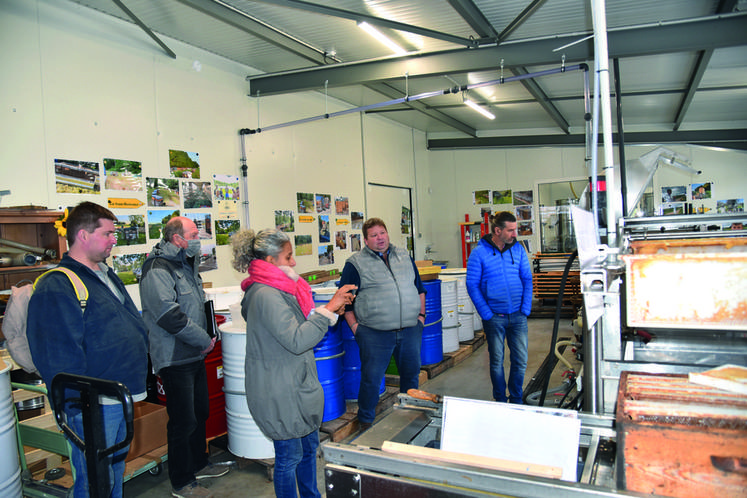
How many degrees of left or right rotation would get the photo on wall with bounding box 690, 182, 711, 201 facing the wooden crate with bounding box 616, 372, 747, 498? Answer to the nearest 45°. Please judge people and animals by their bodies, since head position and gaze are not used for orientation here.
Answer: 0° — it already faces it

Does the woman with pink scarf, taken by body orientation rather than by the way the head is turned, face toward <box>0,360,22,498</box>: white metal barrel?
no

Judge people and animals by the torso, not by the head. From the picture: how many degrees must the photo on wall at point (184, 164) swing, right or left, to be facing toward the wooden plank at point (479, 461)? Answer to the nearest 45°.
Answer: approximately 45° to its right

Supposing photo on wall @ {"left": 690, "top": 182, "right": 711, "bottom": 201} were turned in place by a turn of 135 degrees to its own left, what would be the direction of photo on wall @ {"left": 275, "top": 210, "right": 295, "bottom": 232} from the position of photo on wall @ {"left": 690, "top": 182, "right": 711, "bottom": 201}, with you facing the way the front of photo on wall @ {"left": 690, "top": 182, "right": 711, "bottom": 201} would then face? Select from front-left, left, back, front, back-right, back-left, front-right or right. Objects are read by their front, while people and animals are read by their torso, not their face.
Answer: back

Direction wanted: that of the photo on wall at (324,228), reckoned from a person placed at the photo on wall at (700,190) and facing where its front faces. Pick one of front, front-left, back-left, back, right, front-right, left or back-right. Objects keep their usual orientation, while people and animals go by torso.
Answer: front-right

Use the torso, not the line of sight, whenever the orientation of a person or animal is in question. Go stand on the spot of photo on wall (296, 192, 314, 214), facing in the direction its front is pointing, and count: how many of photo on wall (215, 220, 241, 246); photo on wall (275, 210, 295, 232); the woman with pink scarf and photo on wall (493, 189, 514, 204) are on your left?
1

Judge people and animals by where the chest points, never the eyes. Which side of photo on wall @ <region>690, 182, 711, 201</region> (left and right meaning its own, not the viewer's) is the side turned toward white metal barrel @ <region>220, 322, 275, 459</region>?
front

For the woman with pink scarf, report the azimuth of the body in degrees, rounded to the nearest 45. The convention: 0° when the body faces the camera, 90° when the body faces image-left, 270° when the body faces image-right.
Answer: approximately 270°

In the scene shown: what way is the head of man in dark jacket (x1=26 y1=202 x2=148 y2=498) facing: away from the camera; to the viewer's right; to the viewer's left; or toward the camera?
to the viewer's right

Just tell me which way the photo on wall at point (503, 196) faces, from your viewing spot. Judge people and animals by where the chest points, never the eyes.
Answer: facing the viewer

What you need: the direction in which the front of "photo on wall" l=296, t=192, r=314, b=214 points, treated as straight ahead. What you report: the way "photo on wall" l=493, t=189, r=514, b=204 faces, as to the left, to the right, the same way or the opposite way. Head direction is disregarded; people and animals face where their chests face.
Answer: to the right

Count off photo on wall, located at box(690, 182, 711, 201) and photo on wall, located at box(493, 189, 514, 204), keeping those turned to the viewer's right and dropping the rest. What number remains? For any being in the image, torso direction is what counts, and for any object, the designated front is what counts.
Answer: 0

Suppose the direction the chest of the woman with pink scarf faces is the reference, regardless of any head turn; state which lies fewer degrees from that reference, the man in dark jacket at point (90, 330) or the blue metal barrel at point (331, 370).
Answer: the blue metal barrel

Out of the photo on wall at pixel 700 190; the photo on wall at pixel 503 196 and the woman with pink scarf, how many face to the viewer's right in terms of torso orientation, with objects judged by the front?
1

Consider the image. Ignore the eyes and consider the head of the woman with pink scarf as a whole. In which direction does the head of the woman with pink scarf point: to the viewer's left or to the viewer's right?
to the viewer's right

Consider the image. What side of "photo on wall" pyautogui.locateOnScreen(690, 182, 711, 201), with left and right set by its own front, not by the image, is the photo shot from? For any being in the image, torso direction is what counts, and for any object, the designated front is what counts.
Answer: front

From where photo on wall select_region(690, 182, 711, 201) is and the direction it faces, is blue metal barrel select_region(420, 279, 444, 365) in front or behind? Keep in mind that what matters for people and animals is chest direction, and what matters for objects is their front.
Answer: in front
